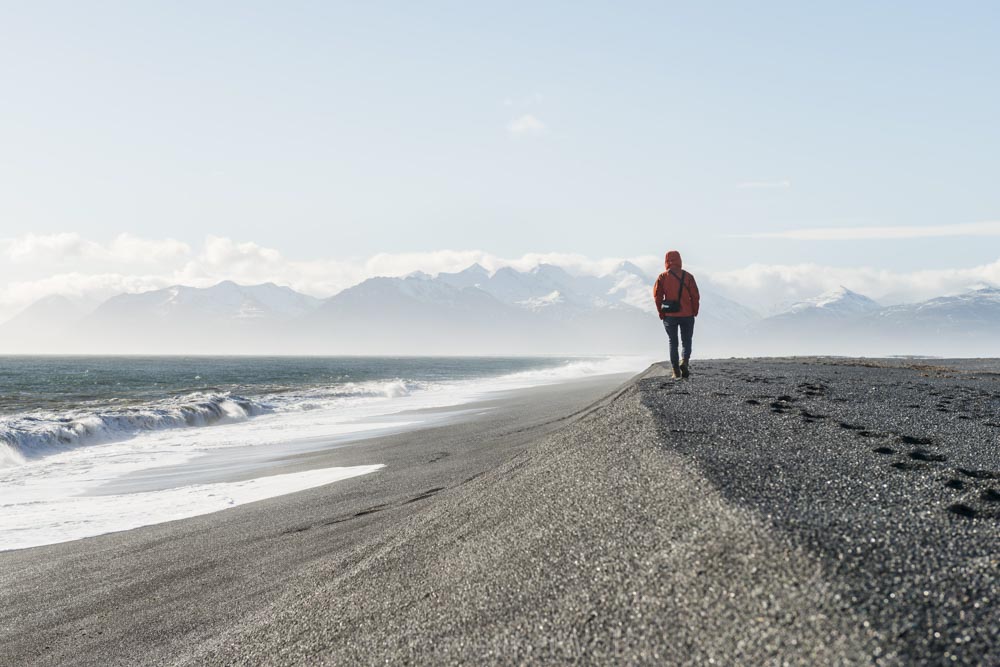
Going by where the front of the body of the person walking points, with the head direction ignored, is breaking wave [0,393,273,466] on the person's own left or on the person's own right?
on the person's own left

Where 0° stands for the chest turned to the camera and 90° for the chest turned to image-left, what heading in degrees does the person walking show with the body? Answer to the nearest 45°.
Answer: approximately 180°
